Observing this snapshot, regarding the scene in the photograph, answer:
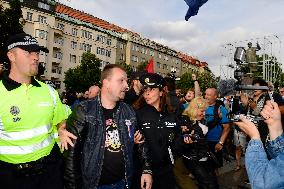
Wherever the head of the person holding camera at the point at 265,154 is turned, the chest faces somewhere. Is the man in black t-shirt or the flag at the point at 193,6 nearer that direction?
the man in black t-shirt

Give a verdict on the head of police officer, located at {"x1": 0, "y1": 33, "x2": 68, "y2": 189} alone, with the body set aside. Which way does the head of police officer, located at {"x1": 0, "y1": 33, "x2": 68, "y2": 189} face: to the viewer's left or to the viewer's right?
to the viewer's right

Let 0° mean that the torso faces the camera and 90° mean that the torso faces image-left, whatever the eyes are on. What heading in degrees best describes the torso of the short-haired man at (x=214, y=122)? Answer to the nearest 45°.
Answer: approximately 45°

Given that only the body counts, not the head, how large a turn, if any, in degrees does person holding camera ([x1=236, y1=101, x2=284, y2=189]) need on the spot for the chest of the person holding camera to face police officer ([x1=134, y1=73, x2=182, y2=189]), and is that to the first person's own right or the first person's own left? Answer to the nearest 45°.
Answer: approximately 45° to the first person's own right

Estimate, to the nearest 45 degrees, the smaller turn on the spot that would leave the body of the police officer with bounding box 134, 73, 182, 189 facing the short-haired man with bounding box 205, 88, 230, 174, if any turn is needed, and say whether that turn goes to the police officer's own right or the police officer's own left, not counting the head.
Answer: approximately 135° to the police officer's own left

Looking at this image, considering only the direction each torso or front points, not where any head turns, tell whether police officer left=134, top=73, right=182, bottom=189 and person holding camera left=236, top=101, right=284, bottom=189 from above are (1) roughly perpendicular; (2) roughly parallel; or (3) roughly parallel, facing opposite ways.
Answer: roughly perpendicular

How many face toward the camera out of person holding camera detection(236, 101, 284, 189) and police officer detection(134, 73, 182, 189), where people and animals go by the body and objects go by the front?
1

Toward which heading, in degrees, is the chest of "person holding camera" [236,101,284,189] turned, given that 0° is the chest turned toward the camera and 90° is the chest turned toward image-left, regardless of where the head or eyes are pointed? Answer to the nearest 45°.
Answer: approximately 90°

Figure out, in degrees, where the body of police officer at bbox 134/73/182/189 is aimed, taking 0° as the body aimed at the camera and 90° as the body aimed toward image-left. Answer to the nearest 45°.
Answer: approximately 0°

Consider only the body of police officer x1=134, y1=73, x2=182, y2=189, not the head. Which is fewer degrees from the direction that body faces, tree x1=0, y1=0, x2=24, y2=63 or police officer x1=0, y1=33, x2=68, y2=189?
the police officer
